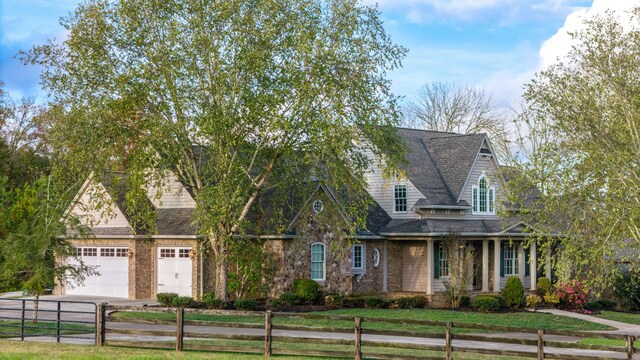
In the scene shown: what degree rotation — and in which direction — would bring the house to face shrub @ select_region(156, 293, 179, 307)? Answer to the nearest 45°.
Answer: approximately 90° to its right

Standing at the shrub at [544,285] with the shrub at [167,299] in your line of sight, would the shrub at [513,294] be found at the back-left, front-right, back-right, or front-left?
front-left

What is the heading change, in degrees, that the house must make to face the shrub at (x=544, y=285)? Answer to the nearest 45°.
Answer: approximately 45° to its left

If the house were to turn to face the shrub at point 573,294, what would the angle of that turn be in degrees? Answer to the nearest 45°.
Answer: approximately 45° to its left

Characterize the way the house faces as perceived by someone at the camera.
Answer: facing the viewer and to the right of the viewer

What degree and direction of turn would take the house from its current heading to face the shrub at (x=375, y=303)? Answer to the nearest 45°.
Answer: approximately 45° to its right
